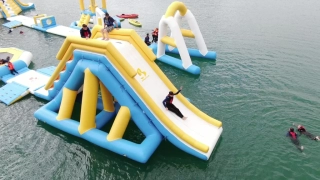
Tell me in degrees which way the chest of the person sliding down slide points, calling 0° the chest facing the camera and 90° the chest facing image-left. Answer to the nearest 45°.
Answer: approximately 315°

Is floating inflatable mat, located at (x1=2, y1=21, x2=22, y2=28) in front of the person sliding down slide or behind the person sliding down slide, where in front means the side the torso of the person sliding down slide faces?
behind

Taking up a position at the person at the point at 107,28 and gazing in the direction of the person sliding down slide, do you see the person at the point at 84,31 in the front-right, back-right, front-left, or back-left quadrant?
back-right

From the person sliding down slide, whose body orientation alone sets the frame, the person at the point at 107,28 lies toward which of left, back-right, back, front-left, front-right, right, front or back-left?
back

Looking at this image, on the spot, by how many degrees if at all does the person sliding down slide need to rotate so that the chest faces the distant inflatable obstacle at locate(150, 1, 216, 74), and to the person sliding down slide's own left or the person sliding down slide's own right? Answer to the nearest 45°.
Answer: approximately 135° to the person sliding down slide's own left

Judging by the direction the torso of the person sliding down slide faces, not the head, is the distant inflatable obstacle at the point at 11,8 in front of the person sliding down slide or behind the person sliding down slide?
behind

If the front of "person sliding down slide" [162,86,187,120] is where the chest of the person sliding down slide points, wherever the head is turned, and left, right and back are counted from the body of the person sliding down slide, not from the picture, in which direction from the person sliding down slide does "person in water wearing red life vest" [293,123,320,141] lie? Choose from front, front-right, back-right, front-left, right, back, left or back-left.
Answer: front-left

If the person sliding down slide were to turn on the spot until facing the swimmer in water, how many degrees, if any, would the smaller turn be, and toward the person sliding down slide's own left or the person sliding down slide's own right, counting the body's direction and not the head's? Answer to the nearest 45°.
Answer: approximately 45° to the person sliding down slide's own left
